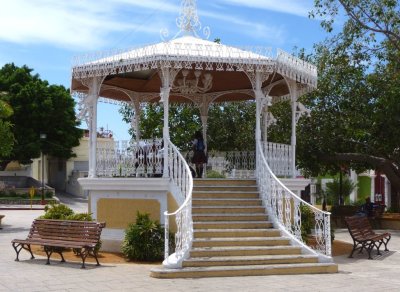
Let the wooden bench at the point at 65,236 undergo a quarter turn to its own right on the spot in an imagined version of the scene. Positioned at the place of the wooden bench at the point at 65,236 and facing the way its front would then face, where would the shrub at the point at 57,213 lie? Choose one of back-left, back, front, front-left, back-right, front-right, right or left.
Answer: front-right

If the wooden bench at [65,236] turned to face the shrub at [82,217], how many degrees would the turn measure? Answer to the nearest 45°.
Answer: approximately 135° to its right

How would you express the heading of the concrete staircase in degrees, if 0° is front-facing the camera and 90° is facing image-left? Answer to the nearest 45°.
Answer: approximately 0°

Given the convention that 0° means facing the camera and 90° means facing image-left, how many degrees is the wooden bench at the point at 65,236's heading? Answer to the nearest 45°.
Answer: approximately 45°

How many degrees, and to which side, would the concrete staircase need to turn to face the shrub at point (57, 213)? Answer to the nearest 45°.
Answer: approximately 135° to its right

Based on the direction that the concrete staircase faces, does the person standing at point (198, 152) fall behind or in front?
behind

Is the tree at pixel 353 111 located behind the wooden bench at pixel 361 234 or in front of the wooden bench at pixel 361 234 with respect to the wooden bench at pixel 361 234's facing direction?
behind

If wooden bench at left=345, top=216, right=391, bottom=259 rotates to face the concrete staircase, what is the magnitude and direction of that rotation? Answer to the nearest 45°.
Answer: approximately 90° to its right
